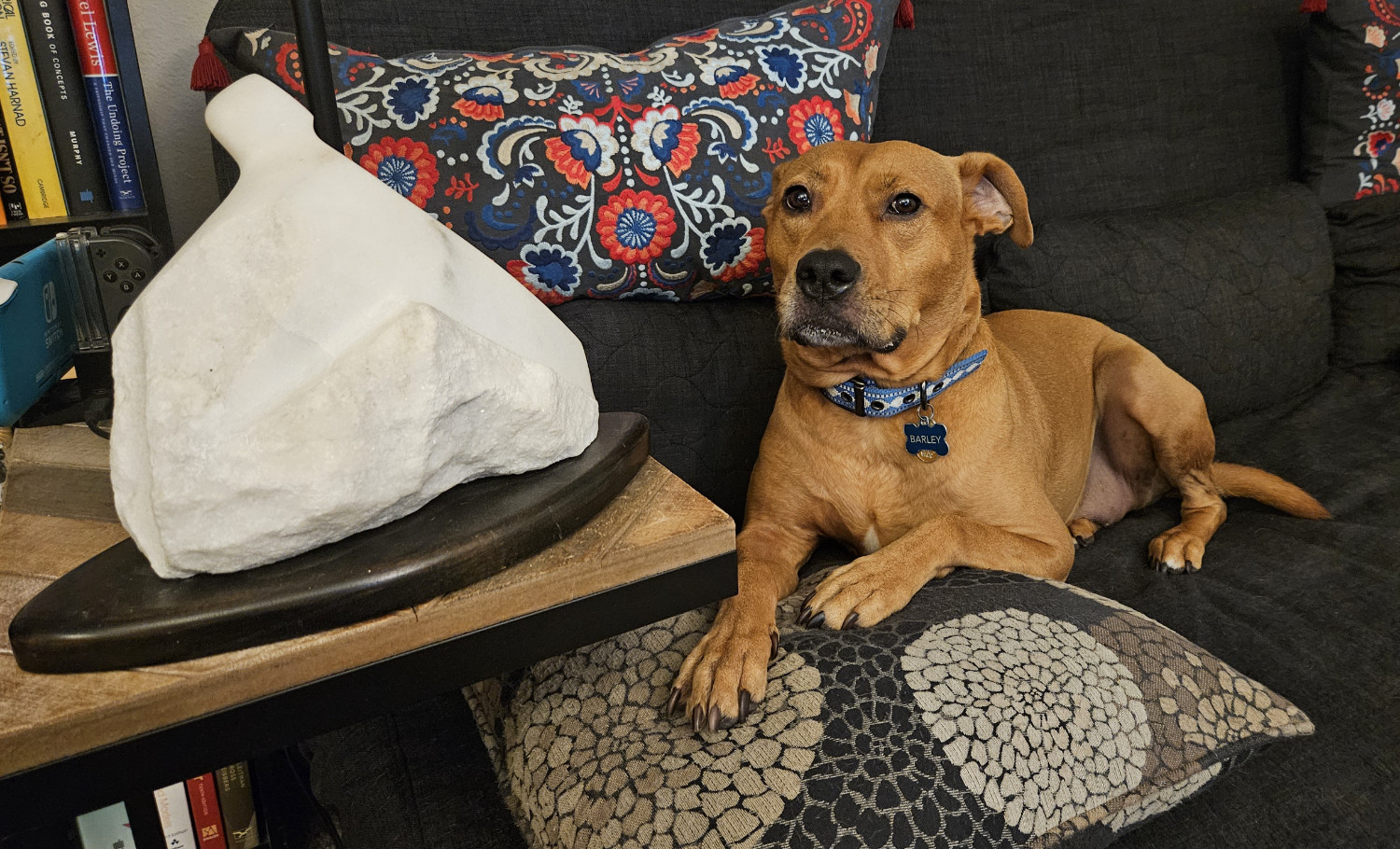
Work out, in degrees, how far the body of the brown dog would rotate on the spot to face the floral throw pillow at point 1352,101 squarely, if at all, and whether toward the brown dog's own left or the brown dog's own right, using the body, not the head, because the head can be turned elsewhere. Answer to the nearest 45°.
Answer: approximately 180°

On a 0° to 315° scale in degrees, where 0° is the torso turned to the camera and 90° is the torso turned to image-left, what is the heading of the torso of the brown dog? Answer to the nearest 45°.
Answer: approximately 45°

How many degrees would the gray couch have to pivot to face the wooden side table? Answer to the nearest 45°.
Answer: approximately 45° to its right

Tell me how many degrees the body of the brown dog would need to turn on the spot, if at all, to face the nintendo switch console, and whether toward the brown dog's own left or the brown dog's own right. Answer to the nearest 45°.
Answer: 0° — it already faces it

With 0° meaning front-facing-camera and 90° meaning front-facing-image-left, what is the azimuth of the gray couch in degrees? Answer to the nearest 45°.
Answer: approximately 0°
